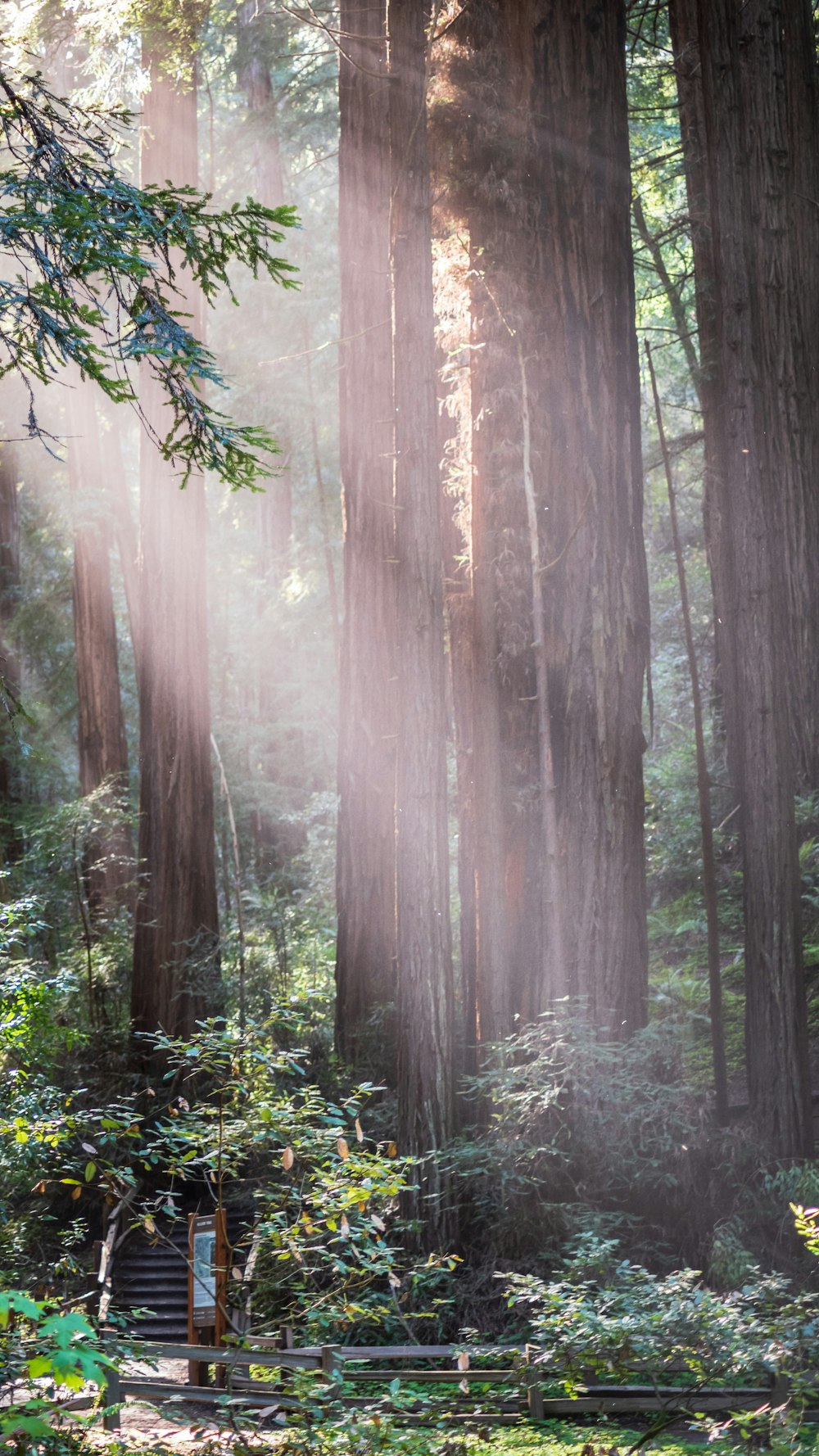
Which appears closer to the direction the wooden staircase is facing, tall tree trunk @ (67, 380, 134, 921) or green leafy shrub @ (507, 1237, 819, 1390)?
the green leafy shrub

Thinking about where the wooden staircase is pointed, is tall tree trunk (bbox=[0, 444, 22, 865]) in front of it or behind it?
behind

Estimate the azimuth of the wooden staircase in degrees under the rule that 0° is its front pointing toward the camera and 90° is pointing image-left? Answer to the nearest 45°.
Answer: approximately 0°
